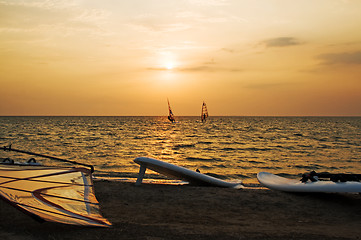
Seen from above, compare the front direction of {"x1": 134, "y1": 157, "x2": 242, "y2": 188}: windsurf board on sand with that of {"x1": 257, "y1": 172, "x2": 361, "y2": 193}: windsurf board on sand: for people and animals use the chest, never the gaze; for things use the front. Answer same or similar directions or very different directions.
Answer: very different directions

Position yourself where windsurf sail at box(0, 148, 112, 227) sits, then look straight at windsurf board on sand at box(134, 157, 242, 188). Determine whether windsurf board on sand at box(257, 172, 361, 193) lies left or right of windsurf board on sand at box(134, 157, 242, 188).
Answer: right

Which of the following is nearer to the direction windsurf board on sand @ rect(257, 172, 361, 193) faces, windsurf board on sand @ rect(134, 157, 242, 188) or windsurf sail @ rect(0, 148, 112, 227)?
the windsurf board on sand

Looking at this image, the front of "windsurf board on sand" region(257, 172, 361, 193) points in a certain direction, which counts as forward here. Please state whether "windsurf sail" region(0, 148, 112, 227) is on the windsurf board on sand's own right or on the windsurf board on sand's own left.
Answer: on the windsurf board on sand's own left

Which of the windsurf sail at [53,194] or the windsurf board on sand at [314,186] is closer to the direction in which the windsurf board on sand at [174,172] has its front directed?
the windsurf board on sand

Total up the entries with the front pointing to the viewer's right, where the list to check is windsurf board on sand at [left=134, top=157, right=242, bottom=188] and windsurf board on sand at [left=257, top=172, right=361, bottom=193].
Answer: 1

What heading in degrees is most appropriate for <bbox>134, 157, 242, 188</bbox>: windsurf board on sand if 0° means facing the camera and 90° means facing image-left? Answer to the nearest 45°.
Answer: approximately 270°

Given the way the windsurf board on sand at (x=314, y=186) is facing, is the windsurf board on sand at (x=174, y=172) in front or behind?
in front

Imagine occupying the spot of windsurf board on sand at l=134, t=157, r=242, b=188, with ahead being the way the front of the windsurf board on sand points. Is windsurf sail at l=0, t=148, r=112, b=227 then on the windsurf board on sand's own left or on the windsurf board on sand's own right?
on the windsurf board on sand's own right

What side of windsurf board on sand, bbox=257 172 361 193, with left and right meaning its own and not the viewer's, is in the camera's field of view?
left
